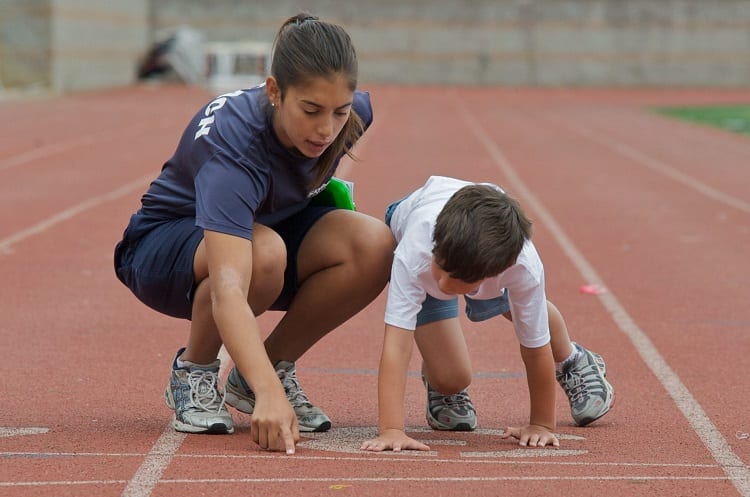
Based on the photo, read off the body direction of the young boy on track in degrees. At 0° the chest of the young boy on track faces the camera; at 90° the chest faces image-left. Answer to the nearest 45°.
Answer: approximately 0°
